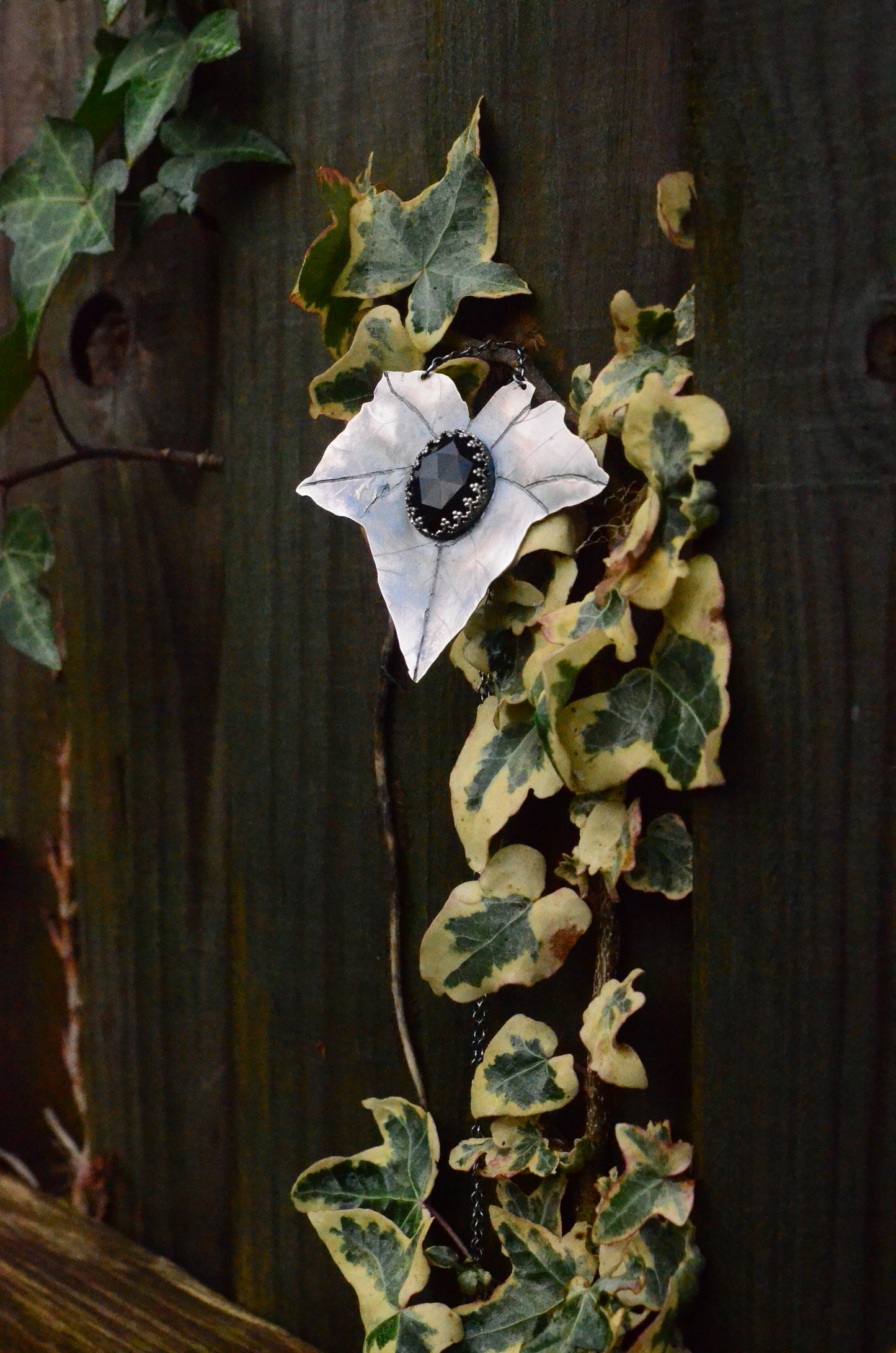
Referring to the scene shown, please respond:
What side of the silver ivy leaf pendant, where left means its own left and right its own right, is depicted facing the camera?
front
